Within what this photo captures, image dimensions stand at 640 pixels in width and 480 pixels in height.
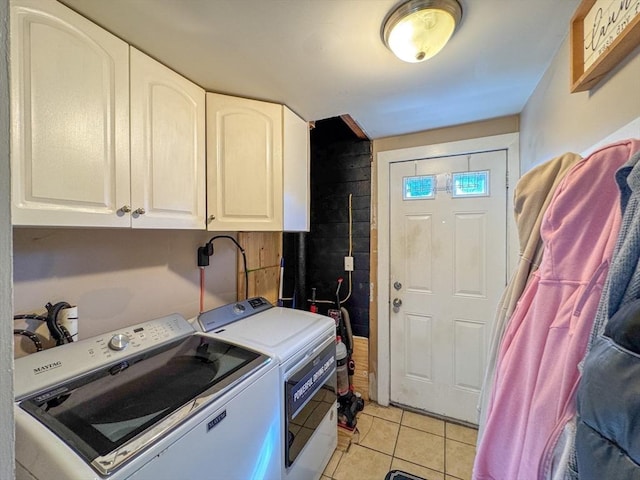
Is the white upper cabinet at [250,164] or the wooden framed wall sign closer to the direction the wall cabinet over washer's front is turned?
the wooden framed wall sign

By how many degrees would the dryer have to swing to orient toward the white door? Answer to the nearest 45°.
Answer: approximately 45° to its left

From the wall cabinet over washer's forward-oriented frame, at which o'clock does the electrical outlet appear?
The electrical outlet is roughly at 10 o'clock from the wall cabinet over washer.

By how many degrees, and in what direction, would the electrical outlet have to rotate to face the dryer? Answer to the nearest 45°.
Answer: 0° — it already faces it

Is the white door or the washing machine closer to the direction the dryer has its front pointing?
the white door

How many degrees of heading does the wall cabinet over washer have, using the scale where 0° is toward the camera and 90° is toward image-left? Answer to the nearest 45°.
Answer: approximately 315°

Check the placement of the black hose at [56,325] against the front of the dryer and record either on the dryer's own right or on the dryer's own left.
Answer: on the dryer's own right

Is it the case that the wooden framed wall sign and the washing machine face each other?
yes

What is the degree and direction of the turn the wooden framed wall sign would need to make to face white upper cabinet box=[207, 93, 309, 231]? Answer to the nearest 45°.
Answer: approximately 45° to its right
